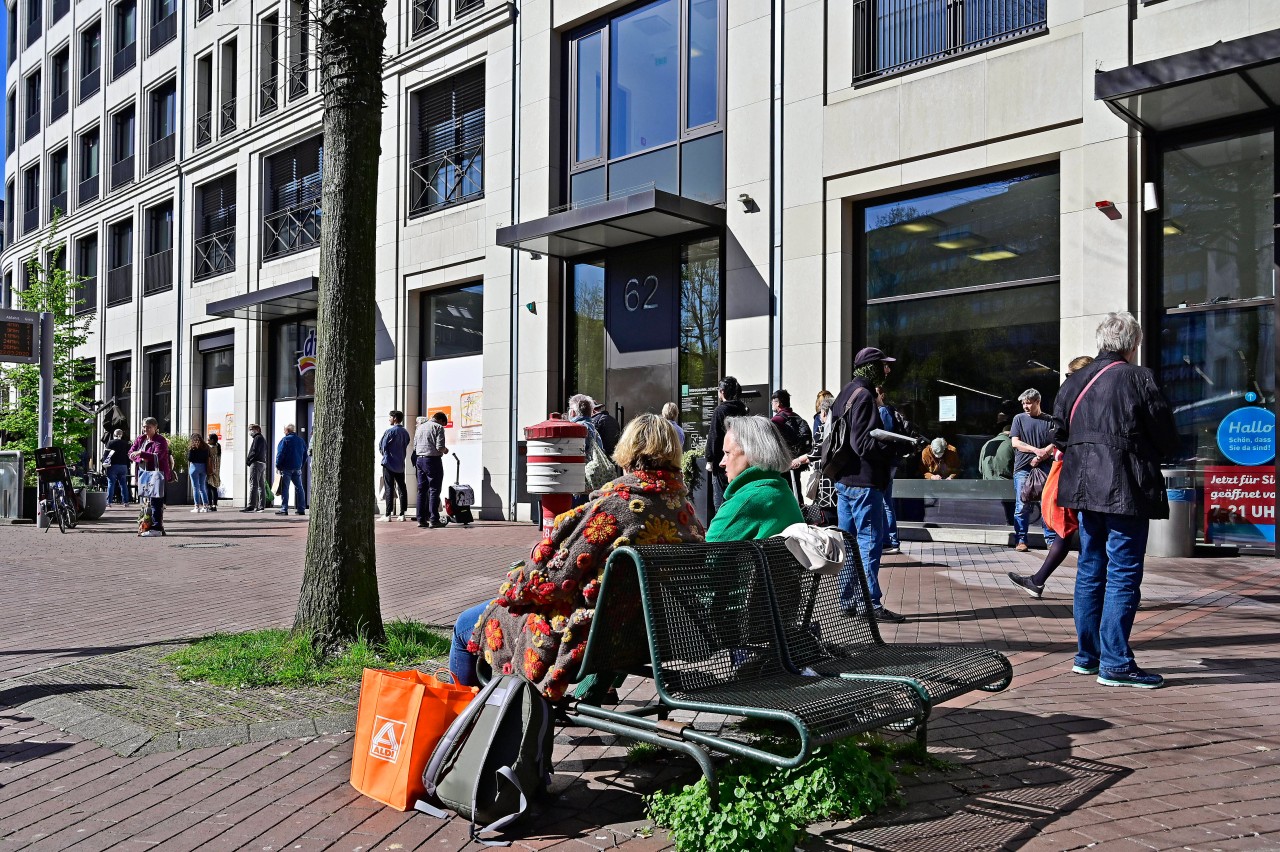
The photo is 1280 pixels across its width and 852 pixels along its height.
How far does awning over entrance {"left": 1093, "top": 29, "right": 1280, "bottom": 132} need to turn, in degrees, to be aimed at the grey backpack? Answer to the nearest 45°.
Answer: approximately 45° to its left

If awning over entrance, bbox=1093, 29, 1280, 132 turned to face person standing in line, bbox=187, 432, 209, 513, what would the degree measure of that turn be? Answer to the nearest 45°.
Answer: approximately 45° to its right

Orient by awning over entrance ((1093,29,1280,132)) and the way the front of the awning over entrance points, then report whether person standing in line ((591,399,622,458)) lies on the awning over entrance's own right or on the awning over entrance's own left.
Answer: on the awning over entrance's own right

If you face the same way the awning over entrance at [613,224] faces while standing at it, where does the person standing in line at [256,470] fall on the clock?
The person standing in line is roughly at 3 o'clock from the awning over entrance.

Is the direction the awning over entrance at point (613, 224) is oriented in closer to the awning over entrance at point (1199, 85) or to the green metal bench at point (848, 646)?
the green metal bench

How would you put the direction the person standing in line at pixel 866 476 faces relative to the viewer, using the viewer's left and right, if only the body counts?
facing to the right of the viewer
